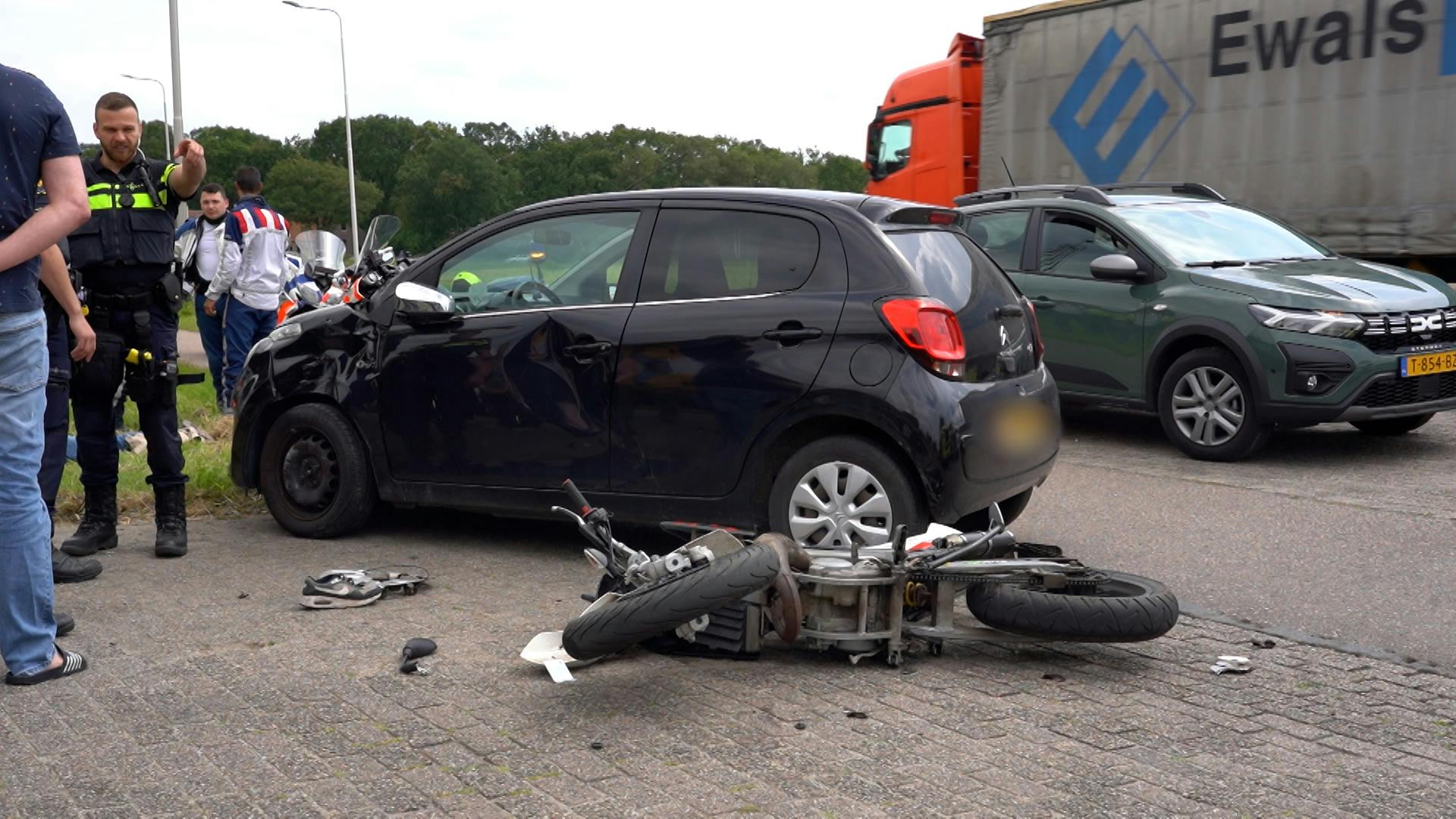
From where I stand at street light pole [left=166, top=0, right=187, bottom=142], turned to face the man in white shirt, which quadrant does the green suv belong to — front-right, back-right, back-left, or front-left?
front-left

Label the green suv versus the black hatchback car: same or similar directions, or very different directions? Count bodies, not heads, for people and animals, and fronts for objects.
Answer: very different directions

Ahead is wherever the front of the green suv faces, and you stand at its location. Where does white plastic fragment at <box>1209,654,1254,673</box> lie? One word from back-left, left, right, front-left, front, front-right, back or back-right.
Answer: front-right

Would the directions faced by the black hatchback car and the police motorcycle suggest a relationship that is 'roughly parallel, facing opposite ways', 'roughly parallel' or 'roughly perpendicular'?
roughly perpendicular

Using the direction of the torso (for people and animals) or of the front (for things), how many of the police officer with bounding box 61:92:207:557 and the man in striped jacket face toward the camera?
1

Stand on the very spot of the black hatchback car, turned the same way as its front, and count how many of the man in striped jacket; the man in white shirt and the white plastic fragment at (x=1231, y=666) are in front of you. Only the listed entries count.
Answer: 2

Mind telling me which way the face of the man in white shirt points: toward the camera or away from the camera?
toward the camera

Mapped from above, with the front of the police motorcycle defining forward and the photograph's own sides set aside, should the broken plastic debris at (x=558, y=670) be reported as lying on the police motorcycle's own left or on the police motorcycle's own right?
on the police motorcycle's own left

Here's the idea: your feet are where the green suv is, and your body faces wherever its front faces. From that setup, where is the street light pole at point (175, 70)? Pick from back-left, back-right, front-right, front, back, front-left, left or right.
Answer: back

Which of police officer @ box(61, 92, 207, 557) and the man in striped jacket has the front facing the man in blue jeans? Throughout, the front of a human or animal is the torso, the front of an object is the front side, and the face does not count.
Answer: the police officer

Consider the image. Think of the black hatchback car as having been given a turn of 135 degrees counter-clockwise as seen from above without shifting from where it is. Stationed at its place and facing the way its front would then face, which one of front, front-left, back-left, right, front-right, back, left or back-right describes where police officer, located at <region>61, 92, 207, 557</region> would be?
right

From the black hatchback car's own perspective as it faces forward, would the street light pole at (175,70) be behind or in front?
in front
